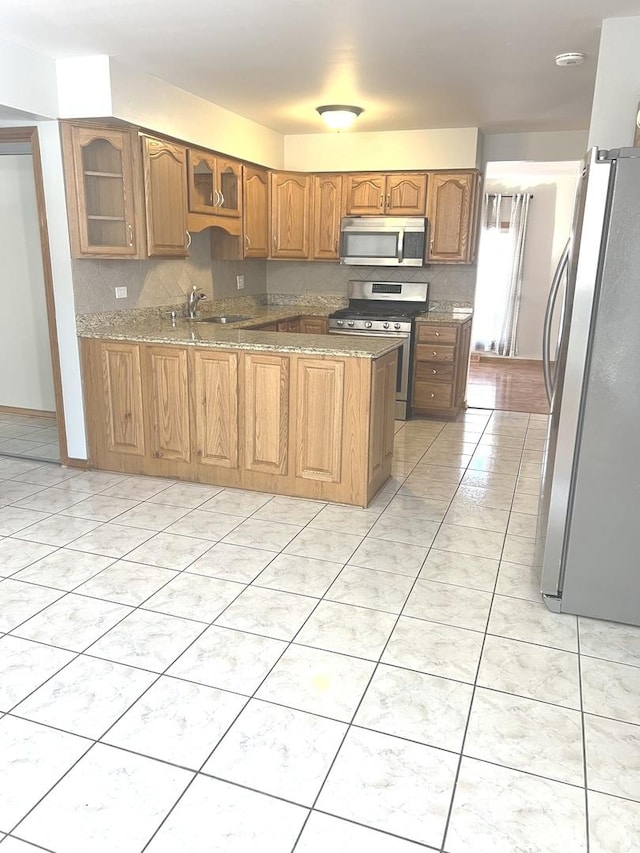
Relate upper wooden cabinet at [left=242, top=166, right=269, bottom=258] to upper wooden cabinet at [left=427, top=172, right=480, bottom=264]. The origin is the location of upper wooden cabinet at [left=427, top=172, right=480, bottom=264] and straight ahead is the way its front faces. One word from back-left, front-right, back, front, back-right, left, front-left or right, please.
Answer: right

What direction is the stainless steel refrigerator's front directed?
to the viewer's left

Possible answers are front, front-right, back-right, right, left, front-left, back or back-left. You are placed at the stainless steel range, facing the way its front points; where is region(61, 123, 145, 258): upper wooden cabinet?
front-right

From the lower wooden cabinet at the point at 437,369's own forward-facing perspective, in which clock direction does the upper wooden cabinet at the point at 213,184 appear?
The upper wooden cabinet is roughly at 2 o'clock from the lower wooden cabinet.

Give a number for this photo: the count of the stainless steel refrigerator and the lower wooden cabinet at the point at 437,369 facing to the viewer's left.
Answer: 1

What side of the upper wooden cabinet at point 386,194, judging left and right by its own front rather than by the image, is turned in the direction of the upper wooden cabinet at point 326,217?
right

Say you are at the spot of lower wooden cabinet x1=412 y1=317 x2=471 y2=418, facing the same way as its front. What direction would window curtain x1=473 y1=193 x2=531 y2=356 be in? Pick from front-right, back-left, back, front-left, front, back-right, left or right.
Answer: back

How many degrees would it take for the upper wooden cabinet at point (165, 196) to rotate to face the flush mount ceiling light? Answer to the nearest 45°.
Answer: approximately 45° to its left

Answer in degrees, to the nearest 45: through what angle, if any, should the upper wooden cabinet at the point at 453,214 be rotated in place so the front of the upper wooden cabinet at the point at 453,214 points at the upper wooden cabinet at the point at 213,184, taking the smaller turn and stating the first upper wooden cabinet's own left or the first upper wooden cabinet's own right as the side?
approximately 45° to the first upper wooden cabinet's own right

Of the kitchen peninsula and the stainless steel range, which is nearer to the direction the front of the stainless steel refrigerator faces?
the kitchen peninsula

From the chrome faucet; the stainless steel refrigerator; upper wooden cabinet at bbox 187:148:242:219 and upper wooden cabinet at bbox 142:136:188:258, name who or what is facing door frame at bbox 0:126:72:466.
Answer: the stainless steel refrigerator

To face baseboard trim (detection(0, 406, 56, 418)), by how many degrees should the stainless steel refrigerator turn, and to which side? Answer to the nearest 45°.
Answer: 0° — it already faces it

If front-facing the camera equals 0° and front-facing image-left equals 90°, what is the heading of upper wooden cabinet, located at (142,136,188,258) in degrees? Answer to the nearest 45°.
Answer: approximately 315°
